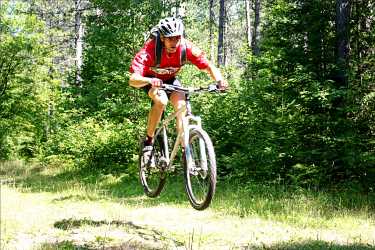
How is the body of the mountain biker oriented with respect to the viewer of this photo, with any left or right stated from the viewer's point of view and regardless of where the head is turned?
facing the viewer and to the right of the viewer

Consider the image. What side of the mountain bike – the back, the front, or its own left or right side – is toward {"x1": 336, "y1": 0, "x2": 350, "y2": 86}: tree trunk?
left

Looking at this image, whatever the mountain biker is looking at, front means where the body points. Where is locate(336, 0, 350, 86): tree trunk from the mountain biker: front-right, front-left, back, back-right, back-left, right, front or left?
left

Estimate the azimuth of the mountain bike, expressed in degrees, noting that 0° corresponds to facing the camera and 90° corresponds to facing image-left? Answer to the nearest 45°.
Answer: approximately 315°
